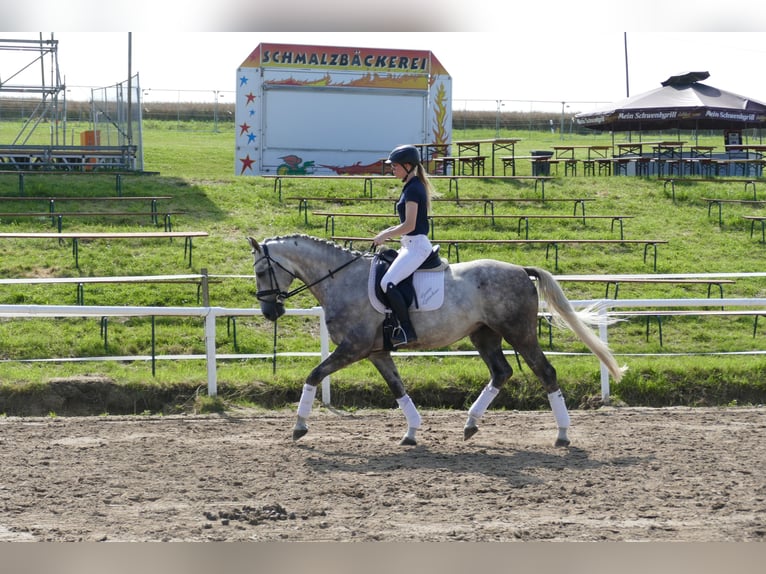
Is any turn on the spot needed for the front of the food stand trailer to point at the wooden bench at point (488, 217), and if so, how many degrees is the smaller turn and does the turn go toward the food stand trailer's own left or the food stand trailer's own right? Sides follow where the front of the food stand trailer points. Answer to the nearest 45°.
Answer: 0° — it already faces it

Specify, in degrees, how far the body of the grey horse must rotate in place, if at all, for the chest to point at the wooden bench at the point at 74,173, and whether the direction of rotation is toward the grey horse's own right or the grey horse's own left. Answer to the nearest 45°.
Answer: approximately 45° to the grey horse's own right

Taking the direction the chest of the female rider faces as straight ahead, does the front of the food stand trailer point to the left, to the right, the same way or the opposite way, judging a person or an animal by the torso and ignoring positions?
to the left

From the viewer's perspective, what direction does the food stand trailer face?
toward the camera

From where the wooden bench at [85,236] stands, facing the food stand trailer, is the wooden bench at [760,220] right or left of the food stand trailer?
right

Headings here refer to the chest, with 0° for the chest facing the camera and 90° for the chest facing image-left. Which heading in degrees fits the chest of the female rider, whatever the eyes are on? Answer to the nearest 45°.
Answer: approximately 90°

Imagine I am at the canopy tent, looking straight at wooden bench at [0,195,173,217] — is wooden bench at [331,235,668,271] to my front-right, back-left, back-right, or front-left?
front-left

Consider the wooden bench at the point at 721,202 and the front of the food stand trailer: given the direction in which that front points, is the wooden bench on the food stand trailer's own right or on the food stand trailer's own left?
on the food stand trailer's own left

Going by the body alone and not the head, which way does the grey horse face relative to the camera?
to the viewer's left

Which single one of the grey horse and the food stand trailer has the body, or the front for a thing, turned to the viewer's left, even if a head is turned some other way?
the grey horse

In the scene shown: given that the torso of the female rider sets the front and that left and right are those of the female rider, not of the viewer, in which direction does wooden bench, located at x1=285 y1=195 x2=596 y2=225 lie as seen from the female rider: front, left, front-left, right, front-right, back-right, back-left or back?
right

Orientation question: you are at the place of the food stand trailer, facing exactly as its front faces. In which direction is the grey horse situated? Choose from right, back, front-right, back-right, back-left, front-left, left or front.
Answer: front

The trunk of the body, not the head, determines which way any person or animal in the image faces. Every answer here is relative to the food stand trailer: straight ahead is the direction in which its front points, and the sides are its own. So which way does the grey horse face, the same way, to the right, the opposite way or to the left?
to the right

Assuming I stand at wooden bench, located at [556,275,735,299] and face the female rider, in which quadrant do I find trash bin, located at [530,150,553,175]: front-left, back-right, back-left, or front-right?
back-right

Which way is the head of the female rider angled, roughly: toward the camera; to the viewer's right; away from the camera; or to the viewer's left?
to the viewer's left
